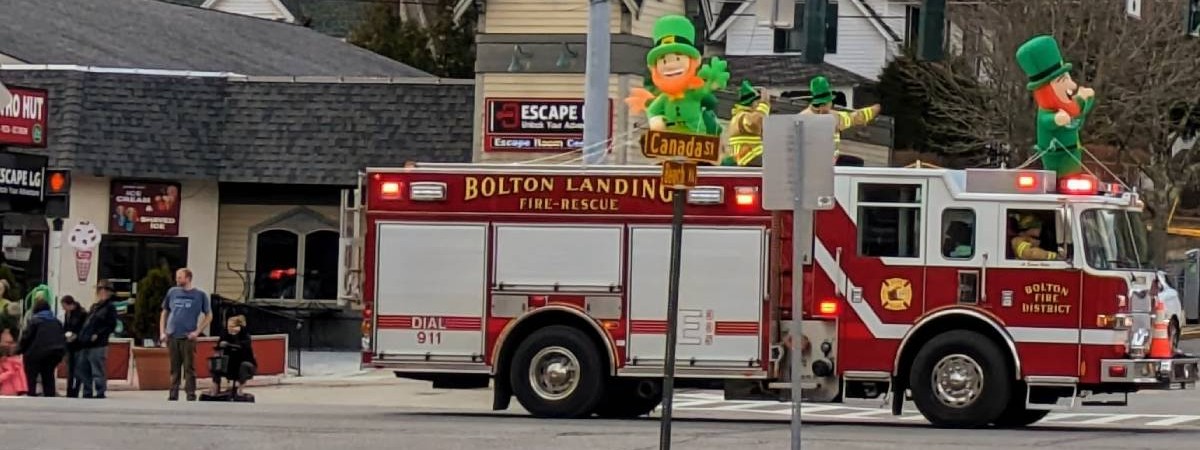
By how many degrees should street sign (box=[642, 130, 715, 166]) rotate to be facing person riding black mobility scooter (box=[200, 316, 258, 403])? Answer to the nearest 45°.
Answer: approximately 135° to its right

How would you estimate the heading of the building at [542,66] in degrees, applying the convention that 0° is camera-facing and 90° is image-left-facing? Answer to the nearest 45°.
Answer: approximately 0°

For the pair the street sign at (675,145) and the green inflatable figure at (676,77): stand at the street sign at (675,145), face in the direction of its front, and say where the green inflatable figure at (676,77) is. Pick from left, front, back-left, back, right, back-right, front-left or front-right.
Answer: back

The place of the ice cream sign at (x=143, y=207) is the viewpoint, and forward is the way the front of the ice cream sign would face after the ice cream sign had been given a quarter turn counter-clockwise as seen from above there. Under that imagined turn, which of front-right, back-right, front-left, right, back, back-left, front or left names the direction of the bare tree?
front

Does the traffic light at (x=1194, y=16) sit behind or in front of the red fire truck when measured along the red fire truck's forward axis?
in front

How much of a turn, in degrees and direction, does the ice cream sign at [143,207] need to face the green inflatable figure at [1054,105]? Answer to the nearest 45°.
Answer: approximately 45° to its left

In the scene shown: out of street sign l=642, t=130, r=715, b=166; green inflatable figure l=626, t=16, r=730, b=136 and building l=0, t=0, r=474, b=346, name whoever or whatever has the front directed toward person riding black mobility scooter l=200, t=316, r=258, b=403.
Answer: the building

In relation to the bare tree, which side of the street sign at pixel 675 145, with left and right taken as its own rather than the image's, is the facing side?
back

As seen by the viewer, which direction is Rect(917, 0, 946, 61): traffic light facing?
away from the camera

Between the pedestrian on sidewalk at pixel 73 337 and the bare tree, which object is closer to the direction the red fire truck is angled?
the bare tree

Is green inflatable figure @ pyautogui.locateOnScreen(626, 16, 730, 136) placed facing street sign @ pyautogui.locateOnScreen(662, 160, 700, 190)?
yes
